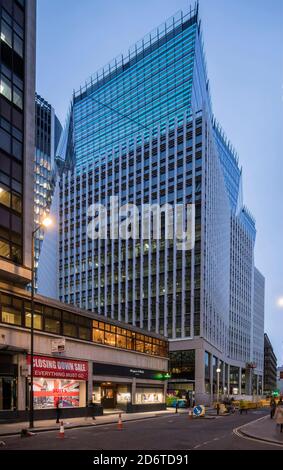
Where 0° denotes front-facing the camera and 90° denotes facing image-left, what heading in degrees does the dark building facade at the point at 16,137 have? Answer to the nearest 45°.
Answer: approximately 315°

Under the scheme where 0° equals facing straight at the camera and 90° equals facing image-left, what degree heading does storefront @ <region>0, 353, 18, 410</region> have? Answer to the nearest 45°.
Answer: approximately 315°
